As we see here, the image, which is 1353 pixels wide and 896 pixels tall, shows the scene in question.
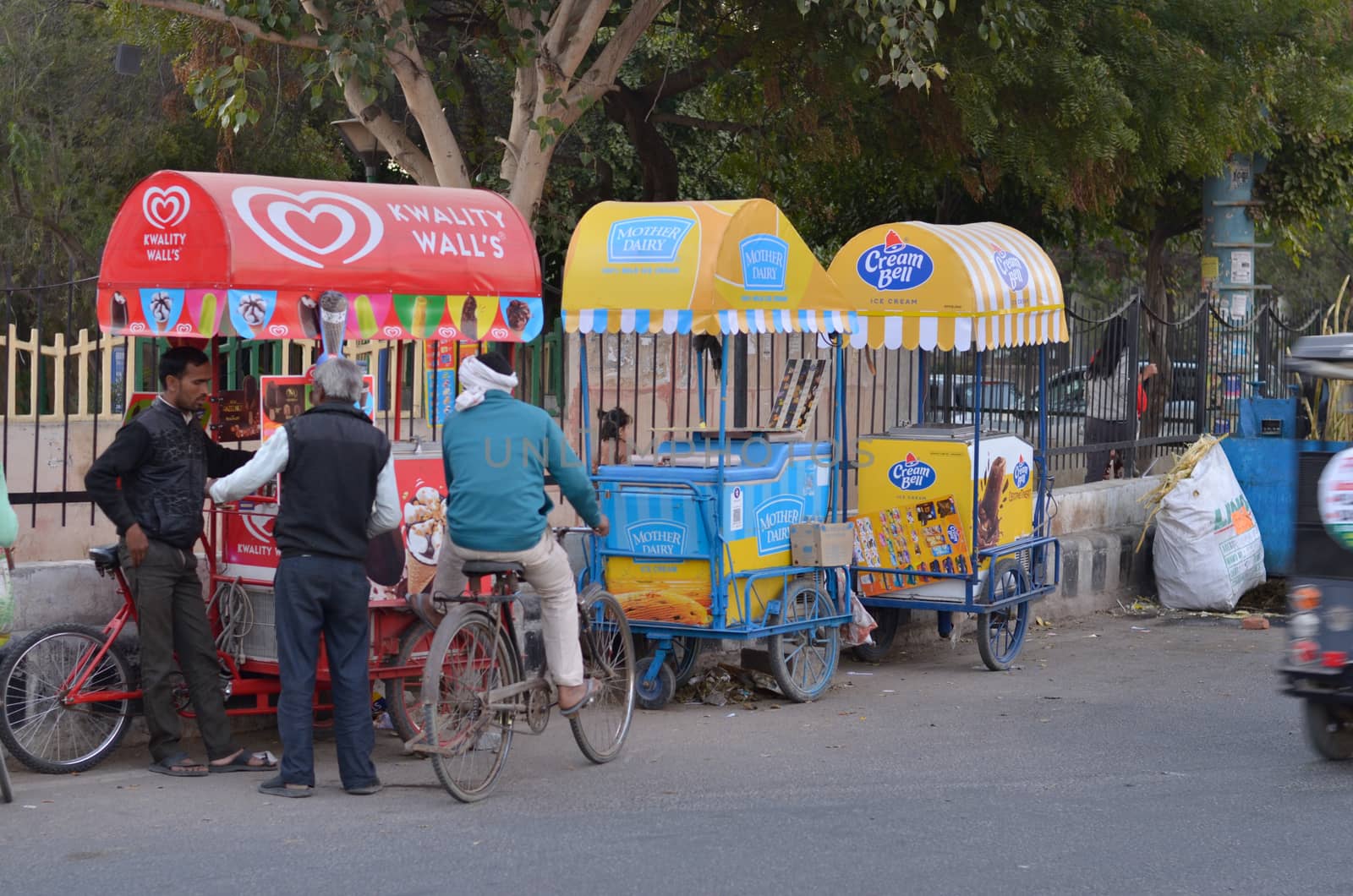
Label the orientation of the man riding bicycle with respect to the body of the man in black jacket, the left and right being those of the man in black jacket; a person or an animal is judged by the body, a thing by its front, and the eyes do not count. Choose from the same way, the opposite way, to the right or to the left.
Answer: to the left

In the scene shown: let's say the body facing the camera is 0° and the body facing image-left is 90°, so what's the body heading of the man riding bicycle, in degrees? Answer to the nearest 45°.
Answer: approximately 225°

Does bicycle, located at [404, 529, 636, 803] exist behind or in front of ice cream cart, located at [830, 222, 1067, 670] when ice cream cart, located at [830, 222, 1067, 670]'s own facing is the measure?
in front

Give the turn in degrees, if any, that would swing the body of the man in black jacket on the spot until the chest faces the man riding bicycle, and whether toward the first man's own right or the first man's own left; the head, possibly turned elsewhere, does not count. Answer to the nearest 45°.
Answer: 0° — they already face them

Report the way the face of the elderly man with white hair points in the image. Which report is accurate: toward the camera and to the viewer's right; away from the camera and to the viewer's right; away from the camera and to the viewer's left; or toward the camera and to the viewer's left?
away from the camera and to the viewer's left

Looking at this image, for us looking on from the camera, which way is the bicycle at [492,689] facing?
facing away from the viewer and to the right of the viewer
